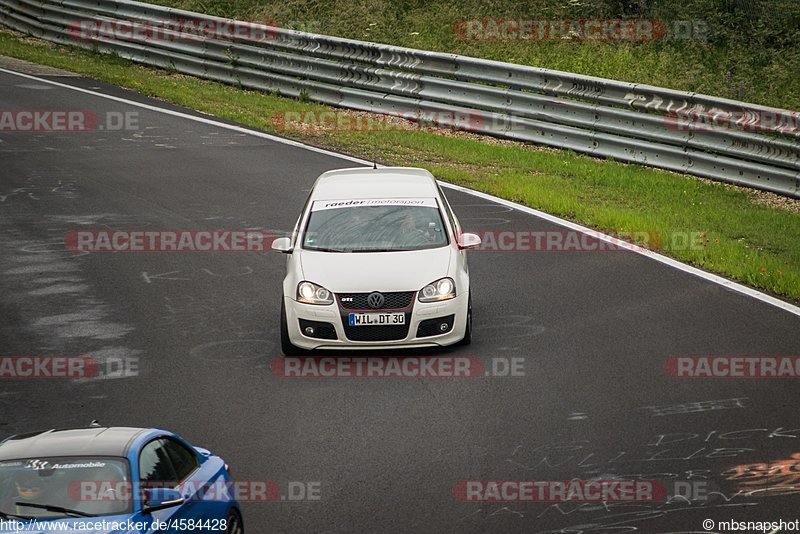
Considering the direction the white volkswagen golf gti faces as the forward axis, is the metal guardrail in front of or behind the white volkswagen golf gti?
behind

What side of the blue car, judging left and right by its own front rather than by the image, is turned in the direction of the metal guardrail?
back

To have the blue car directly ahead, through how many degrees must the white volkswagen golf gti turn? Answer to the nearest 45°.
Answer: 0° — it already faces it

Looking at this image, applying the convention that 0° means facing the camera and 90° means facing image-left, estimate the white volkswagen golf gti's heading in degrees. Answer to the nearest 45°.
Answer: approximately 0°

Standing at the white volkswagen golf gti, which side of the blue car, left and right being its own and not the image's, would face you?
back

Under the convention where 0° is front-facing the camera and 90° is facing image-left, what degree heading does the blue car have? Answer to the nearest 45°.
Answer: approximately 45°
